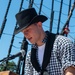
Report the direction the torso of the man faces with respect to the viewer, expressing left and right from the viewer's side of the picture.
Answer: facing the viewer and to the left of the viewer
